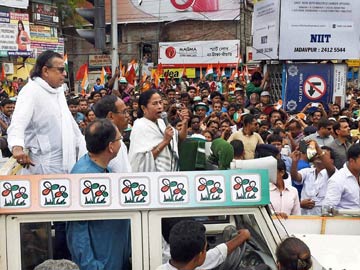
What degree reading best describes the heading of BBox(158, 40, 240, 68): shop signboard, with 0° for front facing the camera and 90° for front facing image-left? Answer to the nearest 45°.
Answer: approximately 0°

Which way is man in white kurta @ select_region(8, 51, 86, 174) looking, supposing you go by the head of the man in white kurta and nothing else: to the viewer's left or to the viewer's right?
to the viewer's right

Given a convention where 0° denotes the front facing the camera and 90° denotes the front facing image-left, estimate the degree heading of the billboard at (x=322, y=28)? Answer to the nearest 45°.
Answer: approximately 0°

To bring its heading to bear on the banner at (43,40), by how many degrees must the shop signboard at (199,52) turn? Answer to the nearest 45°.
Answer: approximately 45° to its right

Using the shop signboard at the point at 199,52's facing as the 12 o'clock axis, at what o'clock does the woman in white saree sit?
The woman in white saree is roughly at 12 o'clock from the shop signboard.

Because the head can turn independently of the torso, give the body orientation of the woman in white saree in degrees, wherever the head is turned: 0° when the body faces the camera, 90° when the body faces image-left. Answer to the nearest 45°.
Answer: approximately 315°

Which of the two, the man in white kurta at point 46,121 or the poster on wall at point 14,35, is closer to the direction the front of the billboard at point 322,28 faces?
the man in white kurta
